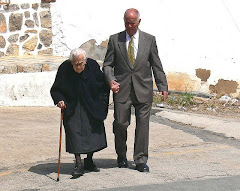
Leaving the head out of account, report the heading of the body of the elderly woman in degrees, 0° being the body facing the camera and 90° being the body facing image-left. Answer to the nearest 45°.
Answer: approximately 0°

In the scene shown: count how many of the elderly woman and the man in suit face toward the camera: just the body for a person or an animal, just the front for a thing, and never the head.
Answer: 2

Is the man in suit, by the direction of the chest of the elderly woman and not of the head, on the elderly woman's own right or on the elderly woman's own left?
on the elderly woman's own left

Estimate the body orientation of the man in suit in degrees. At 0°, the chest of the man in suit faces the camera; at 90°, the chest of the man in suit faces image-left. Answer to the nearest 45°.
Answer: approximately 0°

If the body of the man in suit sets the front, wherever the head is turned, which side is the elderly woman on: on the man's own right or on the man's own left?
on the man's own right
